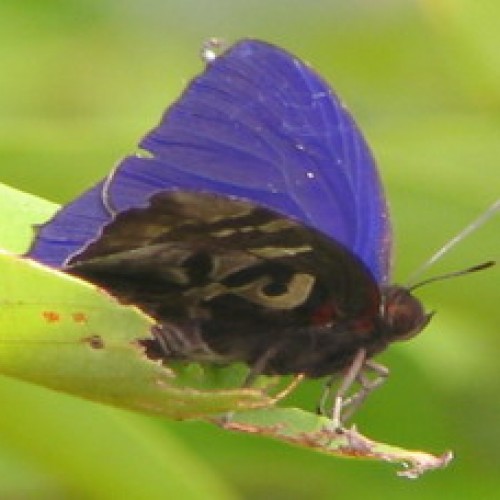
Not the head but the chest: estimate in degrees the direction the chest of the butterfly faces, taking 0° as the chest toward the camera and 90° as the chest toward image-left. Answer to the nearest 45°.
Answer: approximately 270°
